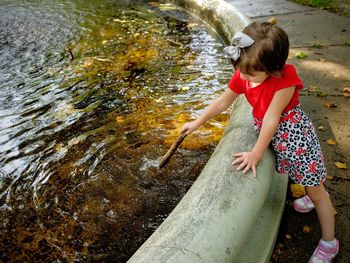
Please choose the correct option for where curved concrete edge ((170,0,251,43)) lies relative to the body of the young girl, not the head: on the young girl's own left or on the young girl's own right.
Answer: on the young girl's own right

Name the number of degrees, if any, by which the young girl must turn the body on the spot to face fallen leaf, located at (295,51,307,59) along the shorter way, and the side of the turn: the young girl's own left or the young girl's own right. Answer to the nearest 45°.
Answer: approximately 135° to the young girl's own right

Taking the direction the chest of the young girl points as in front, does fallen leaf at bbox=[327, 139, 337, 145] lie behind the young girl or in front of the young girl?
behind

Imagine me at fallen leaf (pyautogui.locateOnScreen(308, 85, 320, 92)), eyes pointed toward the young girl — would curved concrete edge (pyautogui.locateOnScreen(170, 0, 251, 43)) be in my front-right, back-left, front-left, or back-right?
back-right

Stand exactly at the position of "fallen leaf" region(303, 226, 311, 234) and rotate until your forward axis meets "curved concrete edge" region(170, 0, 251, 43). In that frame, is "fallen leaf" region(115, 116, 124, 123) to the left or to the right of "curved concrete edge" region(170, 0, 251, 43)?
left

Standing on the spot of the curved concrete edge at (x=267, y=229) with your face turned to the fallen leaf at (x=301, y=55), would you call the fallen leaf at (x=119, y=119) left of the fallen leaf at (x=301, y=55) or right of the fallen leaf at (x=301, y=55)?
left

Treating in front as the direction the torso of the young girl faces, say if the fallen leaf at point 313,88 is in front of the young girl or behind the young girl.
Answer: behind

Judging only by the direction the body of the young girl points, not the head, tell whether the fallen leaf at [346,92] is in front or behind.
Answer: behind

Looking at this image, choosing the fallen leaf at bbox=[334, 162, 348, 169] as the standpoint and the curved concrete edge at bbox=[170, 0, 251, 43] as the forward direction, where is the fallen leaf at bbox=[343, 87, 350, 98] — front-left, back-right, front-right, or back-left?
front-right

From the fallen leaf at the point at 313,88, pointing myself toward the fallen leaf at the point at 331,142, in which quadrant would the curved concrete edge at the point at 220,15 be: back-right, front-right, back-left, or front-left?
back-right

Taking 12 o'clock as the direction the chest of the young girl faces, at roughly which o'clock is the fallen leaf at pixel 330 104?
The fallen leaf is roughly at 5 o'clock from the young girl.
